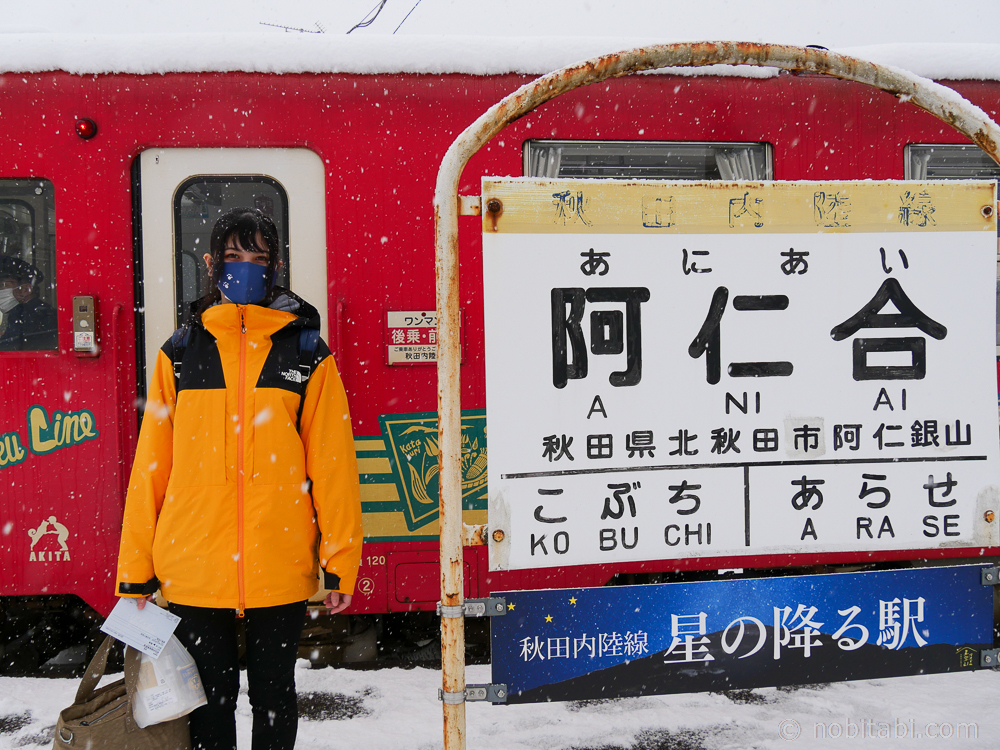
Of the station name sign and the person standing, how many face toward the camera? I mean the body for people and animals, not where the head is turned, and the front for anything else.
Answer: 2

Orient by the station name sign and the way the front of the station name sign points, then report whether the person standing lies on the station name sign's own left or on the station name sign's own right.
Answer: on the station name sign's own right

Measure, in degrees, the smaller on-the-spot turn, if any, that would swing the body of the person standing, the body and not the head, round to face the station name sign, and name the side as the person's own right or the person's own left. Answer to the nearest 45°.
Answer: approximately 45° to the person's own left

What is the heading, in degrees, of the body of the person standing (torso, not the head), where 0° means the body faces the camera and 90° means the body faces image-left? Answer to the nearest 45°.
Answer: approximately 0°

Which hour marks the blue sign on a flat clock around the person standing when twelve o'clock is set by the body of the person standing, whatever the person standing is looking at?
The blue sign is roughly at 10 o'clock from the person standing.

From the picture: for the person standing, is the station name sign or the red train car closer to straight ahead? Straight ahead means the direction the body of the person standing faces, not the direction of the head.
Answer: the station name sign

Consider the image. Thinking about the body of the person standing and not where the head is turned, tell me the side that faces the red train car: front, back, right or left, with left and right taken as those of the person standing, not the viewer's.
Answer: back
